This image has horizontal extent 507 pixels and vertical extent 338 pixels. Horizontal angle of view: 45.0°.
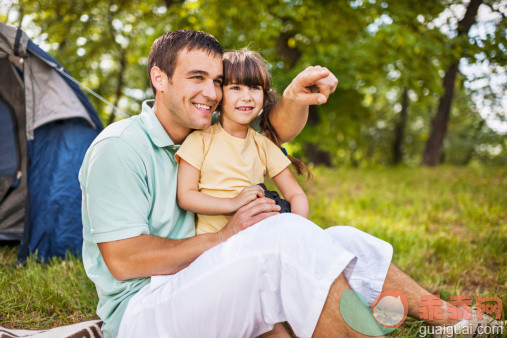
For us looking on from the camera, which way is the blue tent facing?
facing the viewer

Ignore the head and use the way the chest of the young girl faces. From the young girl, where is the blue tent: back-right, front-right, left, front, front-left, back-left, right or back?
back-right

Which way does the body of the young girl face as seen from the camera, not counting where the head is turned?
toward the camera

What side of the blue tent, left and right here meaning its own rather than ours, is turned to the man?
front

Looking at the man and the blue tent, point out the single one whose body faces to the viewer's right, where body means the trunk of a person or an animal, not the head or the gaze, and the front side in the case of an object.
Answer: the man

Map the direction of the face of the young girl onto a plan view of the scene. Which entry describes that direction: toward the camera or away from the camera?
toward the camera

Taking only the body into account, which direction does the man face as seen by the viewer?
to the viewer's right

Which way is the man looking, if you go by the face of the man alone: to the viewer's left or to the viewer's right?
to the viewer's right
